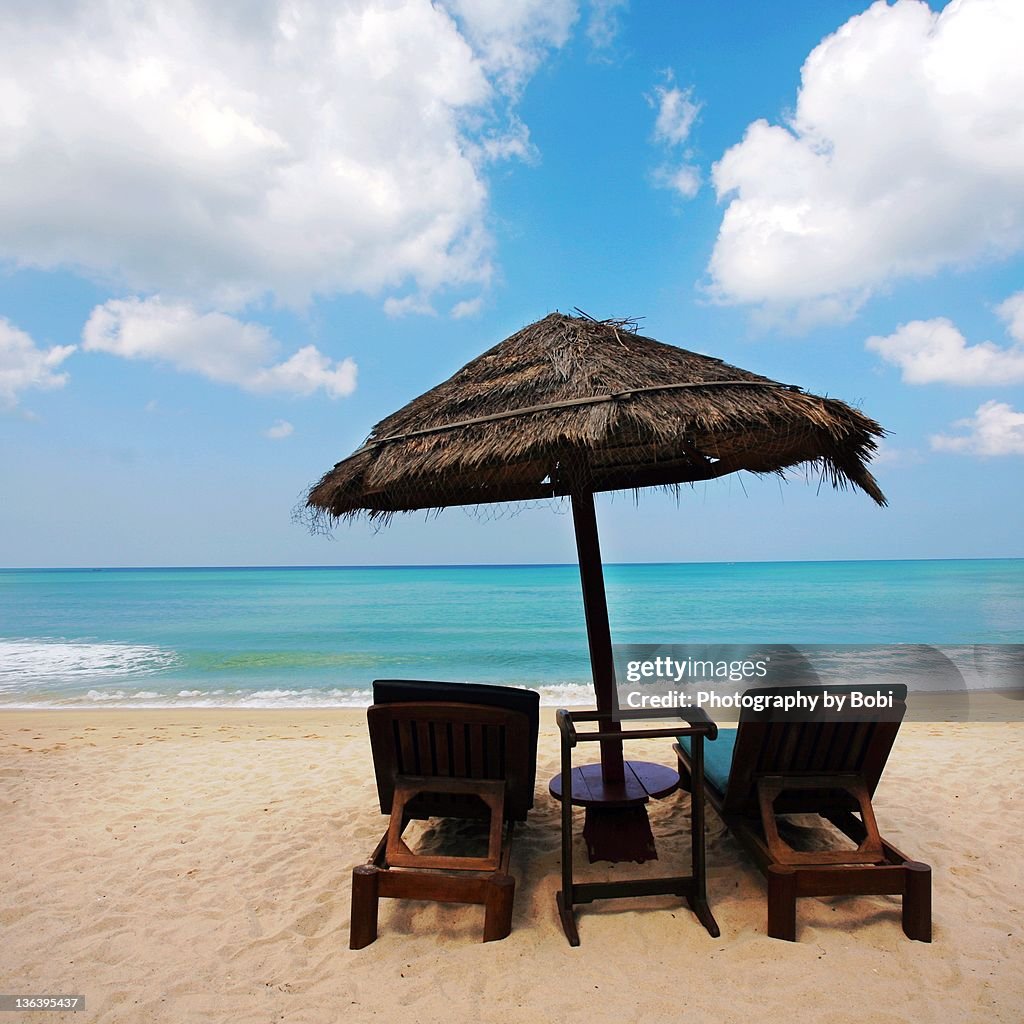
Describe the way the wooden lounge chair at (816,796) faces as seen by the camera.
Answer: facing away from the viewer and to the left of the viewer

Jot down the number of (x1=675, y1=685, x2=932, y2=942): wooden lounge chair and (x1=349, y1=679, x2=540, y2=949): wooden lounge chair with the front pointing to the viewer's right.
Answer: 0

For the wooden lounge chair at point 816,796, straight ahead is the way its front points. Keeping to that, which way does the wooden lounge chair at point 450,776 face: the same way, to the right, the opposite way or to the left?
the same way

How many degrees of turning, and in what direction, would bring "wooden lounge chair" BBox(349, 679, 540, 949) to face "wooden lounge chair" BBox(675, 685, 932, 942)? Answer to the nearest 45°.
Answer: approximately 90° to its right

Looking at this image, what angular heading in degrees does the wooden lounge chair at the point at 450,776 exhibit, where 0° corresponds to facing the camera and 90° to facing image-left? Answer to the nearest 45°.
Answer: approximately 180°

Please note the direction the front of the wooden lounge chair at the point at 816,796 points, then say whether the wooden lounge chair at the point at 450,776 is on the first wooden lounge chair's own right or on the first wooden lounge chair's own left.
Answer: on the first wooden lounge chair's own left
